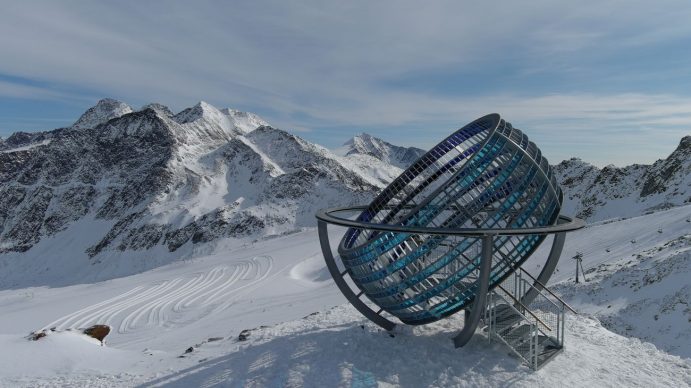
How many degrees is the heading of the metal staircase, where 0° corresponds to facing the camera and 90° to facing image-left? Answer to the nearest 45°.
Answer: approximately 315°
